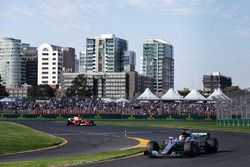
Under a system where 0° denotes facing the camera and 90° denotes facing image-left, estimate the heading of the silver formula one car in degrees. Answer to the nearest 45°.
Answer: approximately 45°
